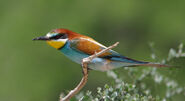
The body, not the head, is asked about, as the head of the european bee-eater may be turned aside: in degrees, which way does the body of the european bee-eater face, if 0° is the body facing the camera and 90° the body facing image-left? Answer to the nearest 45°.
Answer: approximately 90°
